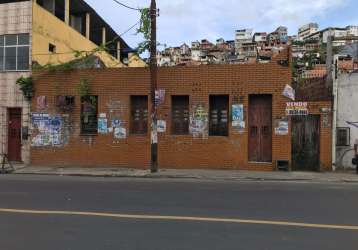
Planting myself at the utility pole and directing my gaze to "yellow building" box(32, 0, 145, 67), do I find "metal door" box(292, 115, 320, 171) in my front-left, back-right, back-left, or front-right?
back-right

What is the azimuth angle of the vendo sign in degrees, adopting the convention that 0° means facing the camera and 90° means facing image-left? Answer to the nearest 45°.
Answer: approximately 0°

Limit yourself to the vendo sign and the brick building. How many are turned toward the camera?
2

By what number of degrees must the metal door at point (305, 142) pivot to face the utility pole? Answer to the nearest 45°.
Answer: approximately 90° to its right

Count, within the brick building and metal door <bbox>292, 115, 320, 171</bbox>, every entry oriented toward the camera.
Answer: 2

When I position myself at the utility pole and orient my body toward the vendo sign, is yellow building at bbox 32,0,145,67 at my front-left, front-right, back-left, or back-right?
back-left
